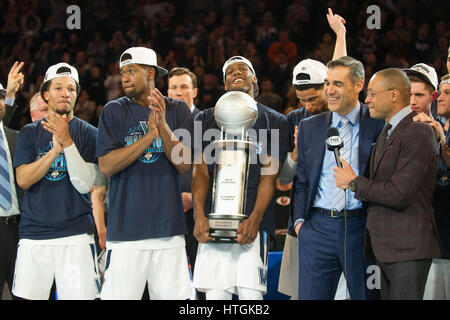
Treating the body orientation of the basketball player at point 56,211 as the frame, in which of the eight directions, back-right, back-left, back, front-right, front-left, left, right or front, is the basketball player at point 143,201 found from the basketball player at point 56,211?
front-left

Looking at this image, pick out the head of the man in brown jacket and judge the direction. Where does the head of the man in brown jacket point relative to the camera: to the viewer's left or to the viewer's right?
to the viewer's left

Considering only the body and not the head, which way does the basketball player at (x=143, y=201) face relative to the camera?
toward the camera

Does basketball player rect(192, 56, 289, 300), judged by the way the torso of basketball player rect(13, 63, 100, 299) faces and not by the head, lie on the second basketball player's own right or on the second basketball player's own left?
on the second basketball player's own left

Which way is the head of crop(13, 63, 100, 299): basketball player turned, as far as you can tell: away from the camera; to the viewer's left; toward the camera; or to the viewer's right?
toward the camera

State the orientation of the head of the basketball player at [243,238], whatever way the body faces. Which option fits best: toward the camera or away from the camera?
toward the camera

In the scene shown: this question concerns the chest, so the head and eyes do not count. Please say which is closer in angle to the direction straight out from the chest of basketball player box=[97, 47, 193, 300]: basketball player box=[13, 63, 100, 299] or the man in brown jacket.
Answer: the man in brown jacket

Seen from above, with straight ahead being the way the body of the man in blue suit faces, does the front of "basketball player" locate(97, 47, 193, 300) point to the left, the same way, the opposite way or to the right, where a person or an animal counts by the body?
the same way

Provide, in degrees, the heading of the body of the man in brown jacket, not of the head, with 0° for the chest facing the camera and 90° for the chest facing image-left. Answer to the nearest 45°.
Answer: approximately 90°

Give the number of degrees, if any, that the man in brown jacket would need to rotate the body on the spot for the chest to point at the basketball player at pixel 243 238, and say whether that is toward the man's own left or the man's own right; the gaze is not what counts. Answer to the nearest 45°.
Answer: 0° — they already face them

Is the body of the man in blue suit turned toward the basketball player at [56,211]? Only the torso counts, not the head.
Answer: no

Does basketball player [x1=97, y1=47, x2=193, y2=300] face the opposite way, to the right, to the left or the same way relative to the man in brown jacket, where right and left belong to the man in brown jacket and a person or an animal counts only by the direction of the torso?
to the left
